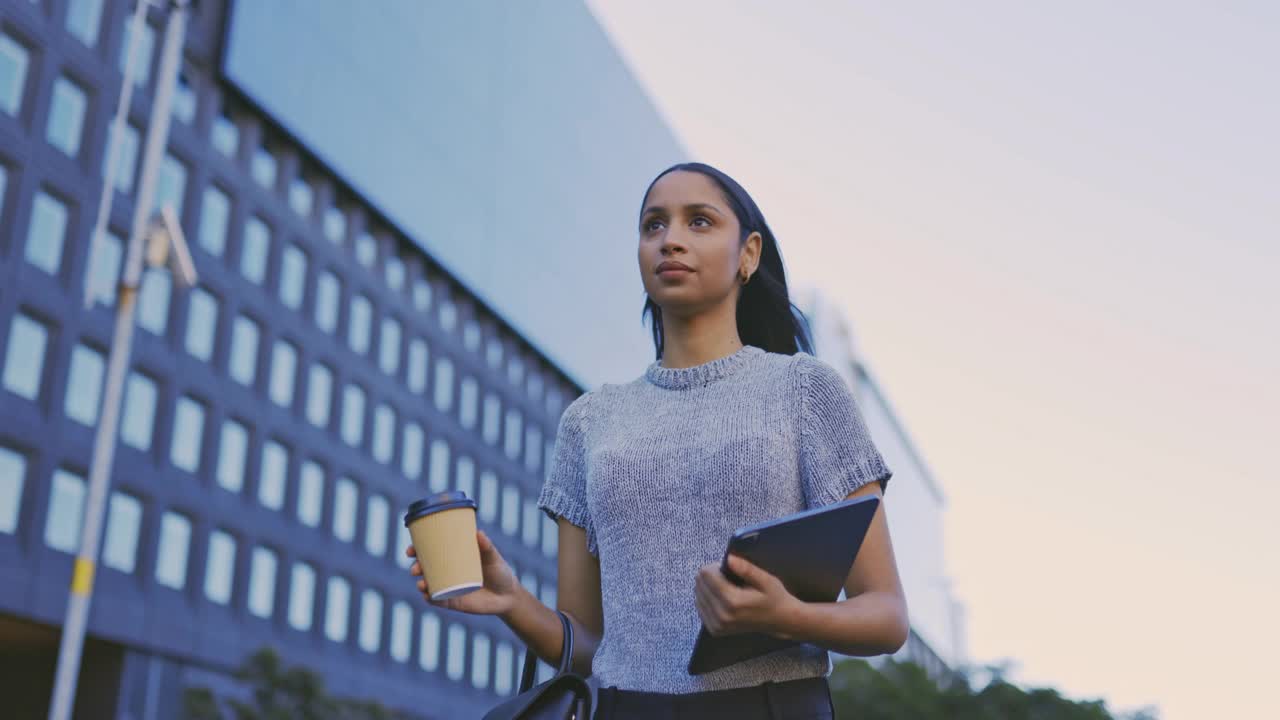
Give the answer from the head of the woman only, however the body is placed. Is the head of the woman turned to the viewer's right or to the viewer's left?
to the viewer's left

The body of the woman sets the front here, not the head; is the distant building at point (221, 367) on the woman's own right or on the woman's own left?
on the woman's own right

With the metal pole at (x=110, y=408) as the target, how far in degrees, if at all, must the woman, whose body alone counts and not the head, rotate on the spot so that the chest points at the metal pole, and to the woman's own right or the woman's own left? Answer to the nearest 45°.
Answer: approximately 90° to the woman's own right

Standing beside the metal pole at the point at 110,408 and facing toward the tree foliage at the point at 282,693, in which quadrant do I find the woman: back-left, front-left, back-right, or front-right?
back-right

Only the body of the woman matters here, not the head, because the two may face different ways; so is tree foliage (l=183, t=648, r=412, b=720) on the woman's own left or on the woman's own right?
on the woman's own right

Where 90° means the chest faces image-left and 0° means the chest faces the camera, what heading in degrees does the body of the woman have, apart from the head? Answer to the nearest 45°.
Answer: approximately 45°
